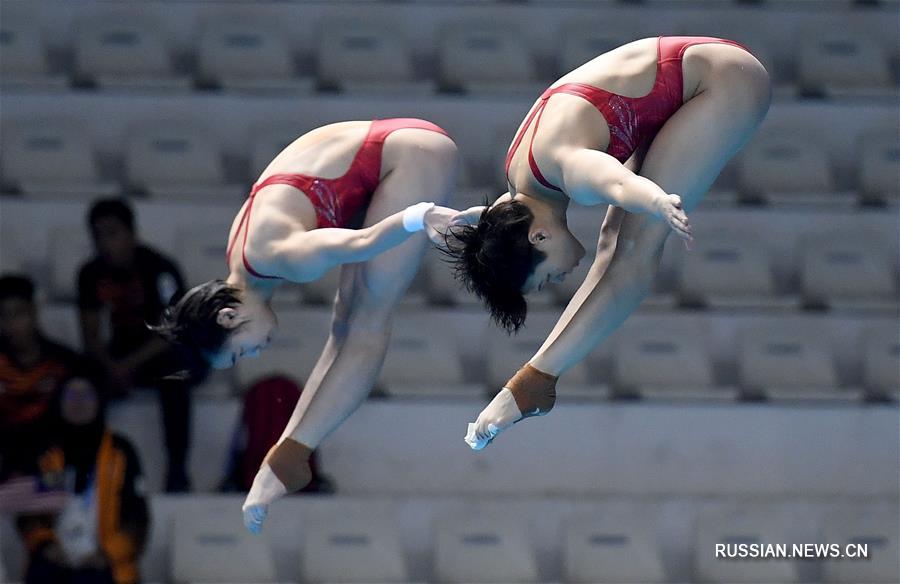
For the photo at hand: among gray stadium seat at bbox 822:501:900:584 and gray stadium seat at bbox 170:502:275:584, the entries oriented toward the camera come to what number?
2

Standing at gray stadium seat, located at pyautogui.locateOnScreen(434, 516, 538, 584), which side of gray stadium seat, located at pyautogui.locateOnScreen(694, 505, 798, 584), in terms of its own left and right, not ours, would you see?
right

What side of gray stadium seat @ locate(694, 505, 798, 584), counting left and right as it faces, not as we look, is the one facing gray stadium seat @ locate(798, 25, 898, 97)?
back

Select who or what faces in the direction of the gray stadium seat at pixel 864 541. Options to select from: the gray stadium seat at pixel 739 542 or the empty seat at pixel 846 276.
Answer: the empty seat

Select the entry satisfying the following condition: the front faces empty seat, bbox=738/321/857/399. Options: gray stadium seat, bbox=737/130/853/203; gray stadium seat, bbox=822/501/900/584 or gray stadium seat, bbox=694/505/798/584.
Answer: gray stadium seat, bbox=737/130/853/203

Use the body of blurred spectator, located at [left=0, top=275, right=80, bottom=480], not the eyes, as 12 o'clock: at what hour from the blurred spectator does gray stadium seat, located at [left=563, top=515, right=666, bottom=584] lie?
The gray stadium seat is roughly at 10 o'clock from the blurred spectator.

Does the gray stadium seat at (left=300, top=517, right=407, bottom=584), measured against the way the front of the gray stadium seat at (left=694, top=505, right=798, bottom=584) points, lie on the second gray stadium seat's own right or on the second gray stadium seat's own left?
on the second gray stadium seat's own right
